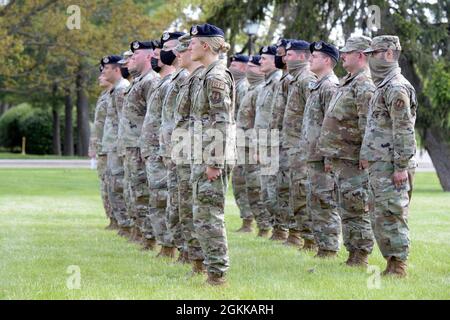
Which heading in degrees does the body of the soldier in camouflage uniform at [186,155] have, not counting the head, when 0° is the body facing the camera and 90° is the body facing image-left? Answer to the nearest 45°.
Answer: approximately 90°

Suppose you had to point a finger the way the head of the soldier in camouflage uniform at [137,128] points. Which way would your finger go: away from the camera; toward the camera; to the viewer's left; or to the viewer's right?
to the viewer's left

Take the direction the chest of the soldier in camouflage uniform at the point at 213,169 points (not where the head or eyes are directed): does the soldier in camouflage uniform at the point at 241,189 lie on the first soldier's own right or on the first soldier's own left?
on the first soldier's own right

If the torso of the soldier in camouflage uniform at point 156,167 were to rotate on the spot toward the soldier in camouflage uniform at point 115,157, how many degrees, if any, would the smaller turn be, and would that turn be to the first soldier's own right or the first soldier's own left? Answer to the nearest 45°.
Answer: approximately 90° to the first soldier's own right

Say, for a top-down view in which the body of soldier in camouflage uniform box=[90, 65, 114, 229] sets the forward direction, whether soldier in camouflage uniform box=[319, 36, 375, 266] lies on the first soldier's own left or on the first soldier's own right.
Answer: on the first soldier's own left

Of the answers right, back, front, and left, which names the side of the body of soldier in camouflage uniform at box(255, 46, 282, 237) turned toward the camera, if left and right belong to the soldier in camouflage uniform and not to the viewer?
left

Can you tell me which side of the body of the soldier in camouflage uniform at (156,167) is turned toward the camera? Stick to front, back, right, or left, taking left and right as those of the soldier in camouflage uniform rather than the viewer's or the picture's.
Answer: left

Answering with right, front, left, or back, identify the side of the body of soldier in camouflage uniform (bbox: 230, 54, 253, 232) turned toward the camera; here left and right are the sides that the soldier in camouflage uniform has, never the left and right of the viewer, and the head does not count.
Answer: left

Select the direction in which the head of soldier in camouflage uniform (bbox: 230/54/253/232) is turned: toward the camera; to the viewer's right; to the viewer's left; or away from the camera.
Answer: to the viewer's left

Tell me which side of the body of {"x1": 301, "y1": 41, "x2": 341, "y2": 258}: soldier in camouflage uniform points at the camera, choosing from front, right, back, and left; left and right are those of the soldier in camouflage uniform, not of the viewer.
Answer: left

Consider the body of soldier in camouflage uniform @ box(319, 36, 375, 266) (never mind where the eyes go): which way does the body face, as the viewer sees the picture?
to the viewer's left
